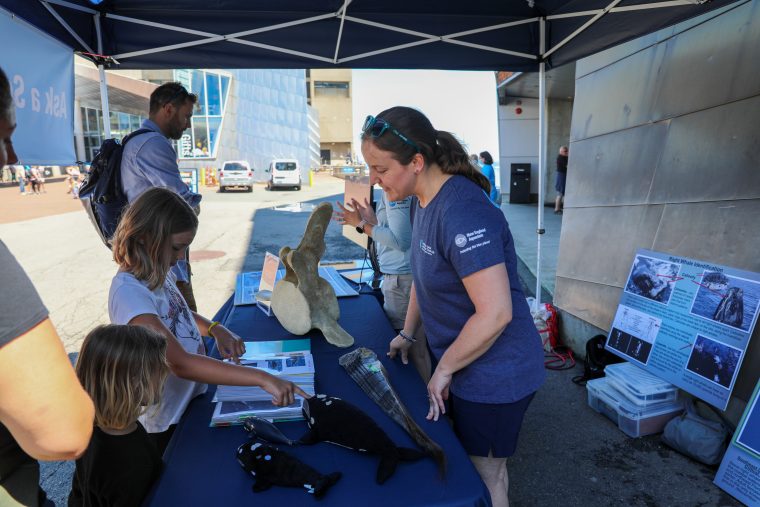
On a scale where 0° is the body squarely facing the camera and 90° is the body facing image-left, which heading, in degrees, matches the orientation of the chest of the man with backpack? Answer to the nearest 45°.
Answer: approximately 270°

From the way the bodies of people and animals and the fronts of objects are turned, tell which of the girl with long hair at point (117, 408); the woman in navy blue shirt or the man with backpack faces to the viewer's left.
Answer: the woman in navy blue shirt

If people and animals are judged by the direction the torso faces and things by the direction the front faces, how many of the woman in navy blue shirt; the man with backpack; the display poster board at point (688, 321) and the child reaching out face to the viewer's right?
2

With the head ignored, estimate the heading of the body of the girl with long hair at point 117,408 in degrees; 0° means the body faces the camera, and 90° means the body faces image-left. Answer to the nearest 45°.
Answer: approximately 225°

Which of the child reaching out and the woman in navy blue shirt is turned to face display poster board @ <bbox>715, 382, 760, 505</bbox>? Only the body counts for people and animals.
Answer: the child reaching out

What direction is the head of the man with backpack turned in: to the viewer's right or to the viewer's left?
to the viewer's right

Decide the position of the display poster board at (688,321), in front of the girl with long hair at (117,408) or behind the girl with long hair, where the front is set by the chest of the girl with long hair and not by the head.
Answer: in front

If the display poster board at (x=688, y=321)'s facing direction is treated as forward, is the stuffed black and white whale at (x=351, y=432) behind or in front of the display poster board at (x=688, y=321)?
in front

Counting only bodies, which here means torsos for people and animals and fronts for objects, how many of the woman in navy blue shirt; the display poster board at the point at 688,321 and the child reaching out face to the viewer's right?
1

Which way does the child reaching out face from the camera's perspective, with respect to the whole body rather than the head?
to the viewer's right

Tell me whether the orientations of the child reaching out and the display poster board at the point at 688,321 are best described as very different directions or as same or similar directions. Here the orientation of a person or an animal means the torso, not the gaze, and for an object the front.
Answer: very different directions

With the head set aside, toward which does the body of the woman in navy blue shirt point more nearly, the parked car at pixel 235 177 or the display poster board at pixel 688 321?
the parked car
